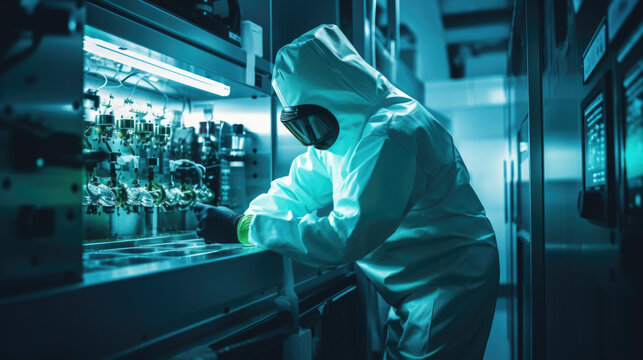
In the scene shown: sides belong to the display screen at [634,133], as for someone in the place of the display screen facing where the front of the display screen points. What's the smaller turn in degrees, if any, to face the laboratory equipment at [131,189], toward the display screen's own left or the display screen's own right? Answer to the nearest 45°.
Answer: approximately 45° to the display screen's own right

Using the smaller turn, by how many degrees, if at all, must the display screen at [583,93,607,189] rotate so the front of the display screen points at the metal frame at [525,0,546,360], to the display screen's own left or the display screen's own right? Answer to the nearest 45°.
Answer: approximately 135° to the display screen's own right

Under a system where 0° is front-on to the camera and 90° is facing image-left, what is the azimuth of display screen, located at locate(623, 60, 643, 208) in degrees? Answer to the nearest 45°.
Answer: approximately 45°

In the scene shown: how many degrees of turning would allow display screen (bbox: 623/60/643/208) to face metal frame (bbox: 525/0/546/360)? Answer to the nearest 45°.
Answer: approximately 135° to its right
